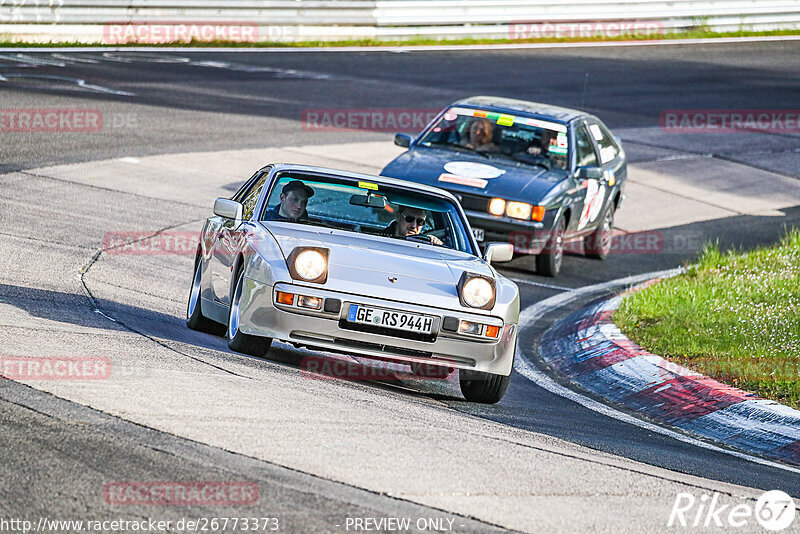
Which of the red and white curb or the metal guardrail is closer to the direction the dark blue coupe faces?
the red and white curb

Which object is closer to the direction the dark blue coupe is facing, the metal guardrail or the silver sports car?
the silver sports car

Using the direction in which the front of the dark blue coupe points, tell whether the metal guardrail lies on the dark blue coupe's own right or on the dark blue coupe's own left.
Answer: on the dark blue coupe's own right

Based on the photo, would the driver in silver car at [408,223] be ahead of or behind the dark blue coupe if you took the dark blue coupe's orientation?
ahead

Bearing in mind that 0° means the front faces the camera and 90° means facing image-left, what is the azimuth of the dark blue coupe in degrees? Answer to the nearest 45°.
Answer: approximately 45°

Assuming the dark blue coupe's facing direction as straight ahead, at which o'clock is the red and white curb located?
The red and white curb is roughly at 10 o'clock from the dark blue coupe.

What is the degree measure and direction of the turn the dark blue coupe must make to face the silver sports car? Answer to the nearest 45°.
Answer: approximately 45° to its left
